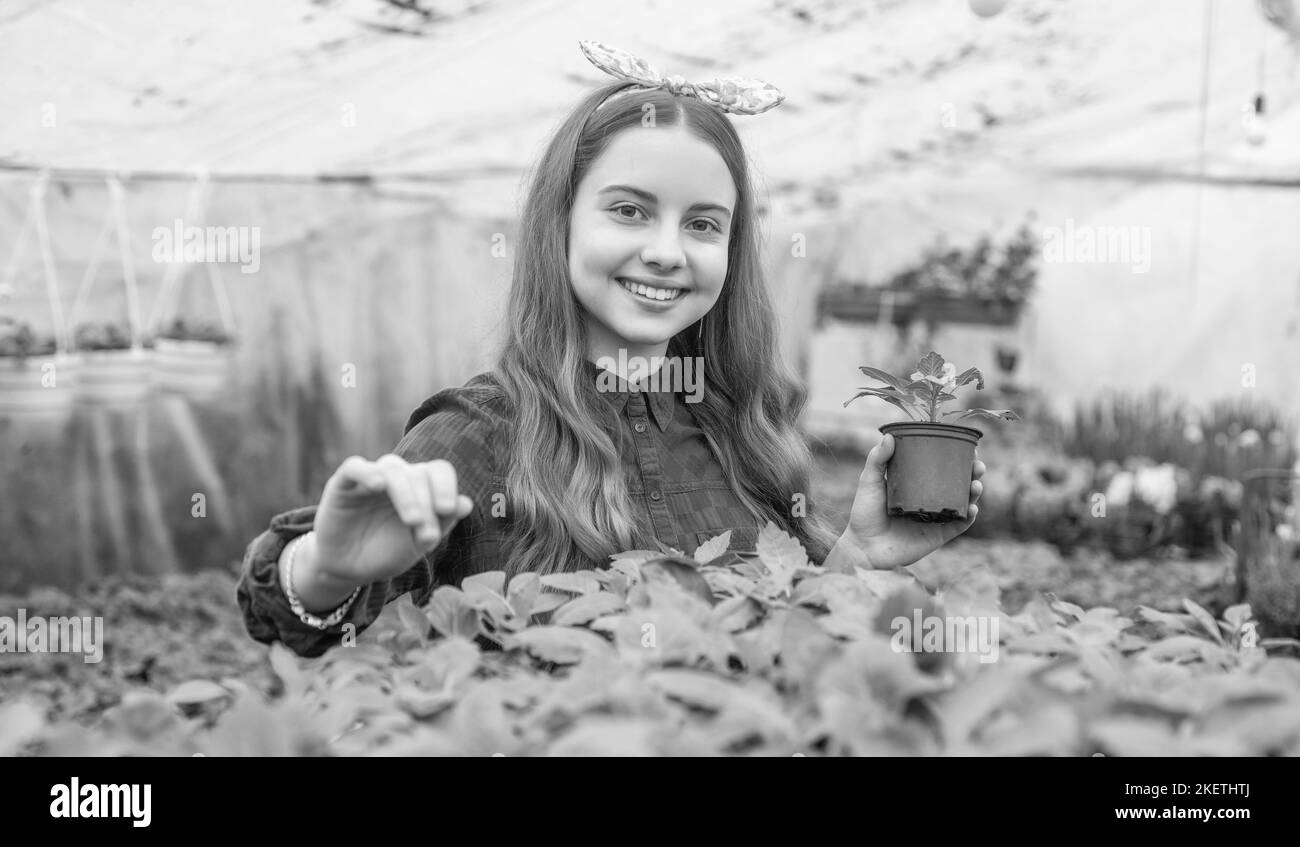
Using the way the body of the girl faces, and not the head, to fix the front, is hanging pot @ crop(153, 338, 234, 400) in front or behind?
behind

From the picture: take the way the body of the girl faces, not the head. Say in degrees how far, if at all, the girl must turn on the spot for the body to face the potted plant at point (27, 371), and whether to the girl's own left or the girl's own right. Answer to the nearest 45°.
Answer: approximately 135° to the girl's own right

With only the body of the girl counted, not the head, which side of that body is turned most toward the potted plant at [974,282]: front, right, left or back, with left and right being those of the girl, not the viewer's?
back

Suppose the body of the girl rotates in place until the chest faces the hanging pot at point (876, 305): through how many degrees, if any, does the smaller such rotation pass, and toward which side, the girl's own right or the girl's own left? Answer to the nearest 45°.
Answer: approximately 180°

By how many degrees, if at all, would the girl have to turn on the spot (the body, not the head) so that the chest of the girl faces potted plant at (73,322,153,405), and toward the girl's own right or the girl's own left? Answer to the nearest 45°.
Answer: approximately 135° to the girl's own right

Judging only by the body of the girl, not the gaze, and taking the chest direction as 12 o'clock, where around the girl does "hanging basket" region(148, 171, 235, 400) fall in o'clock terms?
The hanging basket is roughly at 5 o'clock from the girl.

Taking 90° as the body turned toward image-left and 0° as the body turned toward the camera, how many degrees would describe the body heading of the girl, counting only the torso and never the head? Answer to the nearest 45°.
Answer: approximately 0°
